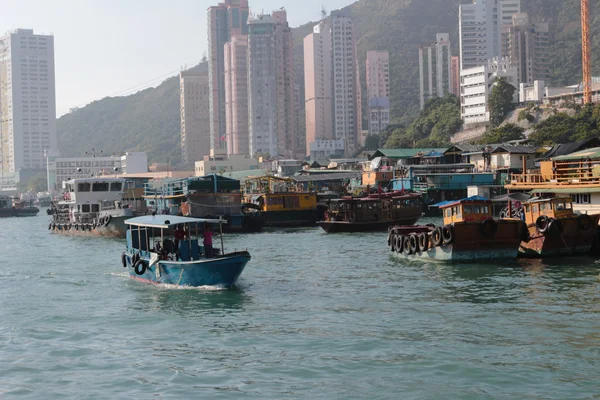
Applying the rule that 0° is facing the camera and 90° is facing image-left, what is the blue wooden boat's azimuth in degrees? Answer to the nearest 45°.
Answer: approximately 315°

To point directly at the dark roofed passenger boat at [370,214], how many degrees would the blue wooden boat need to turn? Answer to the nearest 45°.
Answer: approximately 90° to its left

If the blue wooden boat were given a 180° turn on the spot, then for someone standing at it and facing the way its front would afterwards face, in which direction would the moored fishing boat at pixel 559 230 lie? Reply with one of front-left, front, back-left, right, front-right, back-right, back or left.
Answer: back-right

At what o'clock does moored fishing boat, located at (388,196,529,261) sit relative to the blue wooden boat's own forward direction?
The moored fishing boat is roughly at 10 o'clock from the blue wooden boat.
